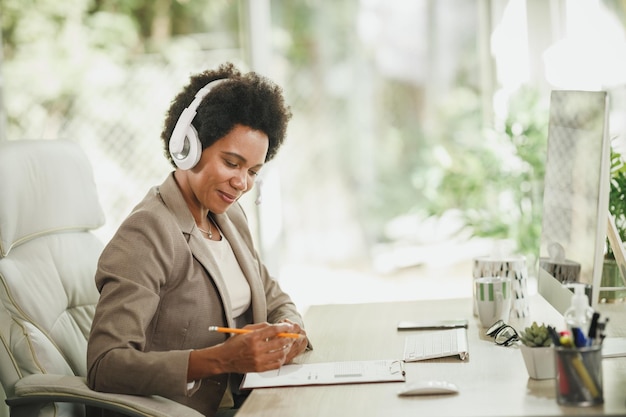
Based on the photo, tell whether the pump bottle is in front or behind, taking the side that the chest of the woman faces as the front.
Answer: in front

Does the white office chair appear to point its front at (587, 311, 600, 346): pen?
yes

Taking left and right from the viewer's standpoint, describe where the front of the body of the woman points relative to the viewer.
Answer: facing the viewer and to the right of the viewer

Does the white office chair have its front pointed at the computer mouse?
yes

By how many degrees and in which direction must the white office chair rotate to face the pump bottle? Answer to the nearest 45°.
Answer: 0° — it already faces it

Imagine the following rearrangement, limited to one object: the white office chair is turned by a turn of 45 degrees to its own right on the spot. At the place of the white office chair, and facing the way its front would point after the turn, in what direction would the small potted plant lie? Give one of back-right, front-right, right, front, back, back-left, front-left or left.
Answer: front-left

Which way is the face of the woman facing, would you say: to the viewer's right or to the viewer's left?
to the viewer's right

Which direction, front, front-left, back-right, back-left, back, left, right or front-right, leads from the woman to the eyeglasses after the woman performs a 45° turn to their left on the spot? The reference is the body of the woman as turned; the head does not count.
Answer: front
